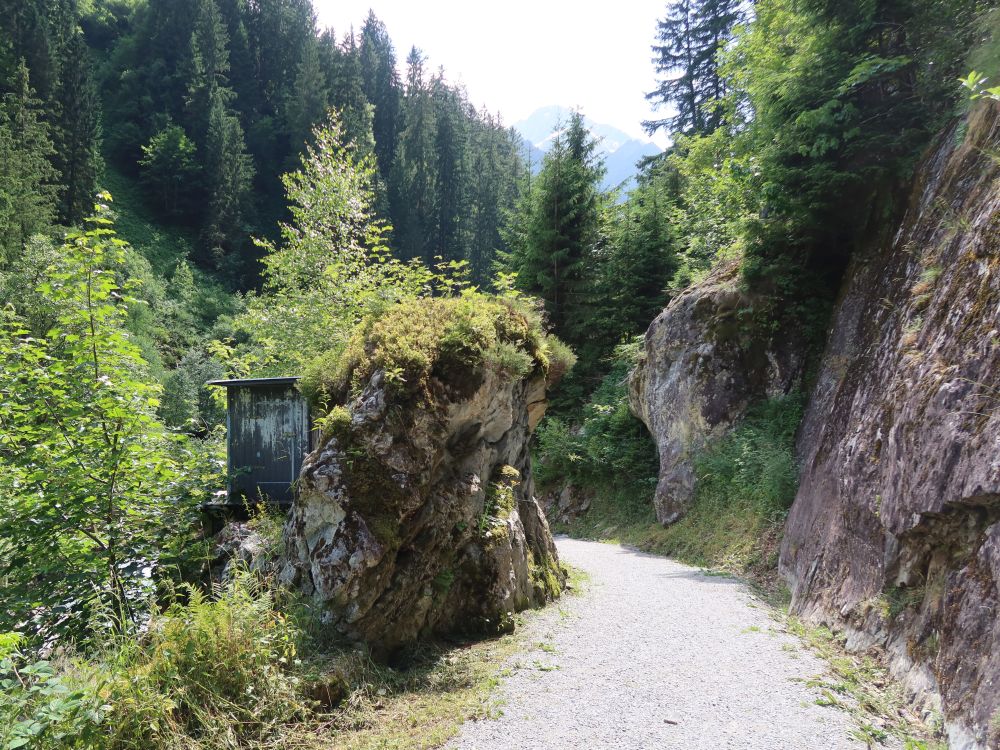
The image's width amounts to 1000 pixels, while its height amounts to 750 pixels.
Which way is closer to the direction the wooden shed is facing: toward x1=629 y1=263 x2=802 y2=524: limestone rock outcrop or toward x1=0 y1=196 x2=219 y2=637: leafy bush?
the leafy bush

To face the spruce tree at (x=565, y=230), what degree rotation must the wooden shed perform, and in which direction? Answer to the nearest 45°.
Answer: approximately 135° to its left

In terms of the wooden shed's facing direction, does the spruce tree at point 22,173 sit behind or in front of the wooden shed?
behind

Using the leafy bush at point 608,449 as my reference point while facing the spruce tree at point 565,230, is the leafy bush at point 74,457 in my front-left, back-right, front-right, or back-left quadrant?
back-left

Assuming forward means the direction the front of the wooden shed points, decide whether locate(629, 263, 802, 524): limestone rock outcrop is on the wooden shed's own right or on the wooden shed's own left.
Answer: on the wooden shed's own left

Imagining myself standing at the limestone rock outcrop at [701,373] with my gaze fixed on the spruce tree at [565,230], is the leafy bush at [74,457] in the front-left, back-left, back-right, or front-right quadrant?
back-left

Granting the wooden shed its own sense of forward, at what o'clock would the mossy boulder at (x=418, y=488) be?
The mossy boulder is roughly at 11 o'clock from the wooden shed.

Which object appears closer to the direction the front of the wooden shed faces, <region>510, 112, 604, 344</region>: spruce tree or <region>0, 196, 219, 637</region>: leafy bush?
the leafy bush

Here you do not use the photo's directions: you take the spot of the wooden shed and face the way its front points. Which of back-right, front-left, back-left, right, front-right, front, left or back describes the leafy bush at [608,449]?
back-left

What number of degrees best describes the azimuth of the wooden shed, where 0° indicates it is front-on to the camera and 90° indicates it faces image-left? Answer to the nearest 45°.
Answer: approximately 0°

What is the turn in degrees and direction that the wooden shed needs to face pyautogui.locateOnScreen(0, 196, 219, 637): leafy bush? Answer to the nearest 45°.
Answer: approximately 45° to its right

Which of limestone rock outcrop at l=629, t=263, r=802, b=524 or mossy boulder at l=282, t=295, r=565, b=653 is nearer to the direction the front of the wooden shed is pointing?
the mossy boulder
